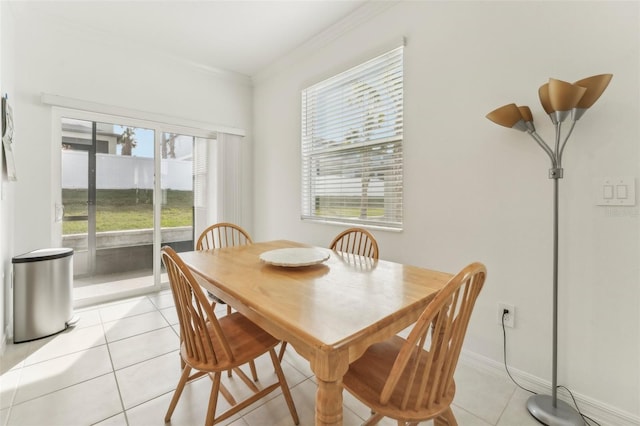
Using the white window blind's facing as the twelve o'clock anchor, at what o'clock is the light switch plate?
The light switch plate is roughly at 9 o'clock from the white window blind.

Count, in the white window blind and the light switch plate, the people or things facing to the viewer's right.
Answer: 0

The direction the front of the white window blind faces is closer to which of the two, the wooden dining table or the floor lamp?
the wooden dining table

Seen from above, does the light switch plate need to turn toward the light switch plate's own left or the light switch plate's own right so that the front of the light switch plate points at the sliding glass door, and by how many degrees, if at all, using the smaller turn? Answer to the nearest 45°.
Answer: approximately 90° to the light switch plate's own right

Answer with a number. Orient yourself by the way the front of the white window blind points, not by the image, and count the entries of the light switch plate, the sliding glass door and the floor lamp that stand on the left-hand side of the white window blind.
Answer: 2

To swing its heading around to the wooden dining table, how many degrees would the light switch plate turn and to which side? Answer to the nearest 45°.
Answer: approximately 45° to its right

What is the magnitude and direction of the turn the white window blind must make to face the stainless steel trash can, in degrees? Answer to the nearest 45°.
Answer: approximately 45° to its right

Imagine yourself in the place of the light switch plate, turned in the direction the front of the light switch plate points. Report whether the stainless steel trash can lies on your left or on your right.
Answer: on your right

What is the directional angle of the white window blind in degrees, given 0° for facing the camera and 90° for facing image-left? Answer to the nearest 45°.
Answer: approximately 45°
